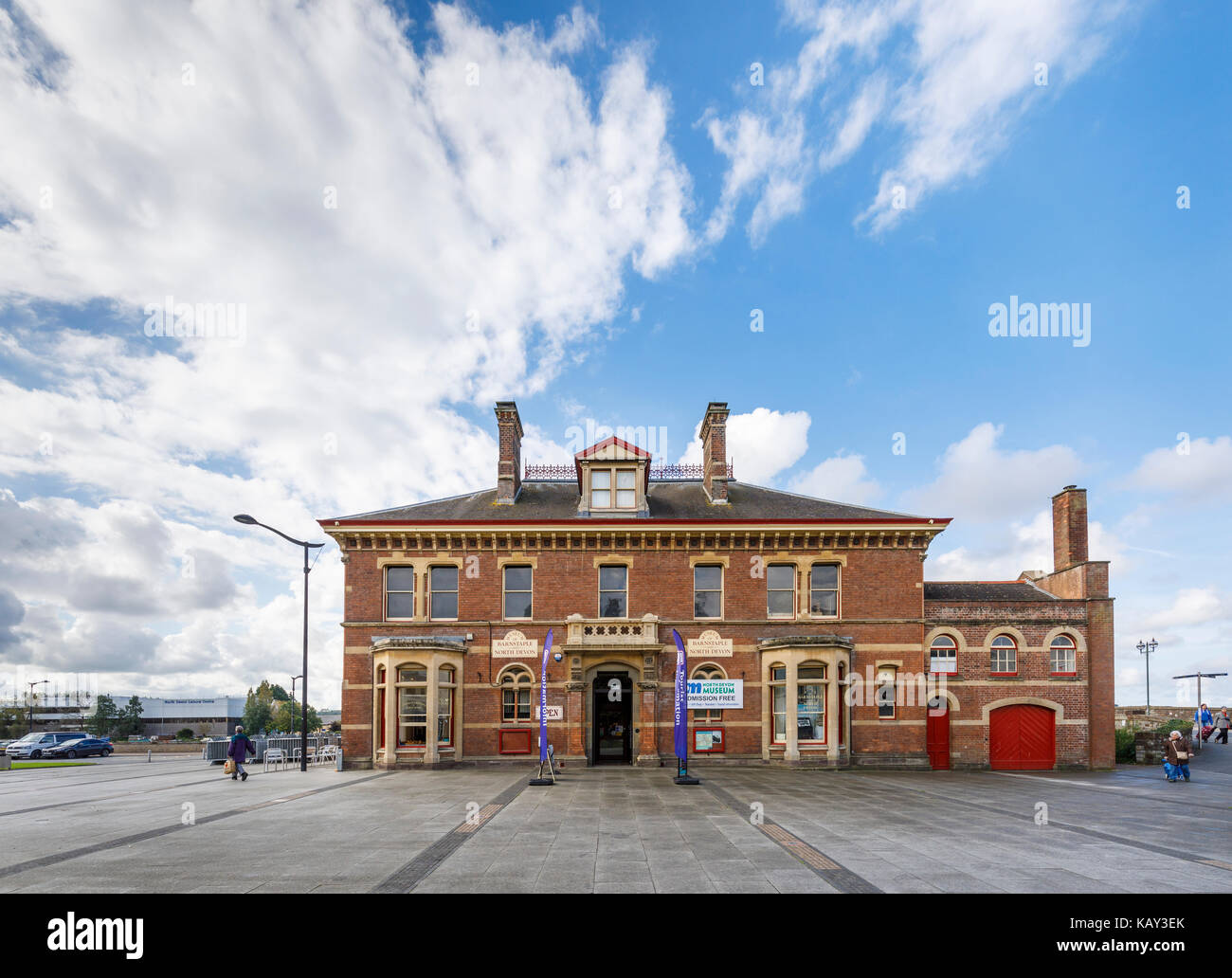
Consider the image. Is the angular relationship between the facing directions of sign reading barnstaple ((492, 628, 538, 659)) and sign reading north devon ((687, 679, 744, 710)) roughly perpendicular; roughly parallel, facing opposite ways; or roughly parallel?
roughly parallel

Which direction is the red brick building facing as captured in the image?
toward the camera

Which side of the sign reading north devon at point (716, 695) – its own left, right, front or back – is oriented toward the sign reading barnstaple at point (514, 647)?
right

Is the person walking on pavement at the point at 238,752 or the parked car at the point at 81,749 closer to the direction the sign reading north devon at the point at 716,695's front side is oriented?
the person walking on pavement

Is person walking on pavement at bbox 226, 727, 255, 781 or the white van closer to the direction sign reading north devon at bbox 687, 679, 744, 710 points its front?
the person walking on pavement

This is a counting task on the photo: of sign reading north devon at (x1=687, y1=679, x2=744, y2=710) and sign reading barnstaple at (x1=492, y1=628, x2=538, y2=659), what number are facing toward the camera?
2

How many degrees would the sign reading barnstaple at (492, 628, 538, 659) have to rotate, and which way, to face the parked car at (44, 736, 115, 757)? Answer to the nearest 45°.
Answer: approximately 135° to its right

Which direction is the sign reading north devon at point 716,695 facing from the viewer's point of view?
toward the camera

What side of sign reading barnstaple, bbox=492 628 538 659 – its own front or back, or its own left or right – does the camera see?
front
